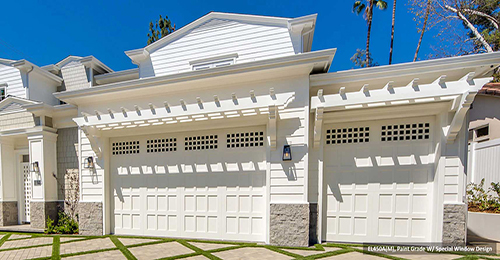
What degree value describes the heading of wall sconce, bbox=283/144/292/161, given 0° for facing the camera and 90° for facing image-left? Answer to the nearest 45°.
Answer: approximately 0°

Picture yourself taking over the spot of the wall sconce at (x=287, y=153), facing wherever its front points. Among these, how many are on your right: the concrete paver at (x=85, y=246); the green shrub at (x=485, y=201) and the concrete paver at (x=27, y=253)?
2

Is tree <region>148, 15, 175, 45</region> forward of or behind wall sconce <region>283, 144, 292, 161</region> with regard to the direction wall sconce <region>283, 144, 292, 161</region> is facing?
behind

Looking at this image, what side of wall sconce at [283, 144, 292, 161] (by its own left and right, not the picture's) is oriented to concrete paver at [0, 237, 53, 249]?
right

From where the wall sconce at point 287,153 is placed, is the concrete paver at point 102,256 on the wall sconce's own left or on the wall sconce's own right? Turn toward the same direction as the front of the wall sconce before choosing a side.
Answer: on the wall sconce's own right
